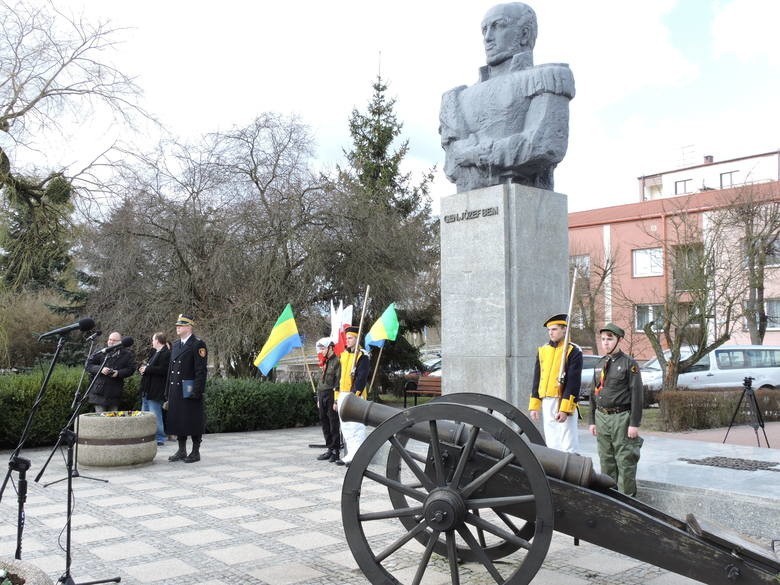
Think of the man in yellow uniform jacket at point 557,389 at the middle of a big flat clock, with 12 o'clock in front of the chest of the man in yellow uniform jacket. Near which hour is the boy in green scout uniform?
The boy in green scout uniform is roughly at 9 o'clock from the man in yellow uniform jacket.

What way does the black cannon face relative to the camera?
to the viewer's left

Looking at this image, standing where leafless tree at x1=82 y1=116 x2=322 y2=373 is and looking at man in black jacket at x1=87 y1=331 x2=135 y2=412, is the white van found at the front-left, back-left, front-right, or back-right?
back-left

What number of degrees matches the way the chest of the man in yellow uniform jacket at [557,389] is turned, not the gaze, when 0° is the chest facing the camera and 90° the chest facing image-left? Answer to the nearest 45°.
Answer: approximately 45°

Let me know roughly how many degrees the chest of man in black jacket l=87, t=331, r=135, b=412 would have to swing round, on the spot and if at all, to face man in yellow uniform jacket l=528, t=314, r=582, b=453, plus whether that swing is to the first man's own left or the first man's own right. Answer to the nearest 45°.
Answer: approximately 45° to the first man's own left

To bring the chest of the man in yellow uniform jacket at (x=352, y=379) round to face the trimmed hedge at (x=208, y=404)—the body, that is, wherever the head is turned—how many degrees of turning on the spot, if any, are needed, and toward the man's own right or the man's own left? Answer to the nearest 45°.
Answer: approximately 90° to the man's own right

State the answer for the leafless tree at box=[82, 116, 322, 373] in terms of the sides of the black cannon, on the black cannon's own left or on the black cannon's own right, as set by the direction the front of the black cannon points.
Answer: on the black cannon's own right

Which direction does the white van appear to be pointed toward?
to the viewer's left

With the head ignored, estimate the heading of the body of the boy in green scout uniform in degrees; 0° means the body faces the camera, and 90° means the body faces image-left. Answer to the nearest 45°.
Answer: approximately 45°

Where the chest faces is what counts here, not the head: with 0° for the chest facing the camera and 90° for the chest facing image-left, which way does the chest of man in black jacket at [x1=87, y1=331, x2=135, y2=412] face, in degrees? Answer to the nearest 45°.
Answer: approximately 0°

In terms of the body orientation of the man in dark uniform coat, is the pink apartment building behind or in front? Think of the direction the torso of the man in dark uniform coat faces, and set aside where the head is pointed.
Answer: behind
